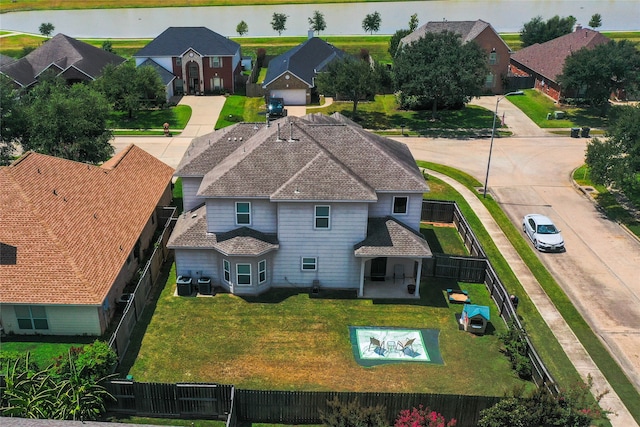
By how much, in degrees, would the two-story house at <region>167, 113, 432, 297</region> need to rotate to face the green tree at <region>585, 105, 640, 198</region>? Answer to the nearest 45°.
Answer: approximately 45° to its right

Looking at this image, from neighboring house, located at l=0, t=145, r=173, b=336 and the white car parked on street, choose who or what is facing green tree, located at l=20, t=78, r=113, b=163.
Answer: the neighboring house

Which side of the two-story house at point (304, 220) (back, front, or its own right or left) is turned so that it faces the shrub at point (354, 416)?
back

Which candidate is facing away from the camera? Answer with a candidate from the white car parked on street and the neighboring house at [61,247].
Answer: the neighboring house

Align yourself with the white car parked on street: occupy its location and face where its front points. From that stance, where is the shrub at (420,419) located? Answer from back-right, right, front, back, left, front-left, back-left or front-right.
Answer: front-right

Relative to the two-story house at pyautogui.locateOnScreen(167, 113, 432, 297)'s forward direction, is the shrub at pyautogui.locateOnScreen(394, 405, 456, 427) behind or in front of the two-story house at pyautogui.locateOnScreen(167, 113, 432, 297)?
behind

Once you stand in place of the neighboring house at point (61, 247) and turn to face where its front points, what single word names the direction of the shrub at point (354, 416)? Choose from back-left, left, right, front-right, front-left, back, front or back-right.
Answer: back-right

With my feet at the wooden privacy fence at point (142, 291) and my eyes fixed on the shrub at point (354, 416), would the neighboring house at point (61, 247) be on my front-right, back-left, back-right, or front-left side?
back-right

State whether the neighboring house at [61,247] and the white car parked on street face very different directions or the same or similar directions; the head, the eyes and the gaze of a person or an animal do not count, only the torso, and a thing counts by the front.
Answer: very different directions

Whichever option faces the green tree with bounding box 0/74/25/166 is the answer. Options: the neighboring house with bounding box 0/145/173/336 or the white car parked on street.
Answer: the neighboring house

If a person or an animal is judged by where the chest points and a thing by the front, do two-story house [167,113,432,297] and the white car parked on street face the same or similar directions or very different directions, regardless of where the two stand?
very different directions

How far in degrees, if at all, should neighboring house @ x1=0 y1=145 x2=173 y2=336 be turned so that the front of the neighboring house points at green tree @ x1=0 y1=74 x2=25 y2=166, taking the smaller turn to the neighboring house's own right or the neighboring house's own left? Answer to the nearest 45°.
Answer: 0° — it already faces it

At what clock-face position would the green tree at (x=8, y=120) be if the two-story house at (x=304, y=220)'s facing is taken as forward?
The green tree is roughly at 10 o'clock from the two-story house.

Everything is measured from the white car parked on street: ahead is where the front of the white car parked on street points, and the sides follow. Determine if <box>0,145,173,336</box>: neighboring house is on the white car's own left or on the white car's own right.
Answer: on the white car's own right

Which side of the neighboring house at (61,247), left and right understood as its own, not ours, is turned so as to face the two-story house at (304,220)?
right

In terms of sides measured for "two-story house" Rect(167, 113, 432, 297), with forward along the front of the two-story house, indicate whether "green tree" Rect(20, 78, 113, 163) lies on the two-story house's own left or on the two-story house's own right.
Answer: on the two-story house's own left

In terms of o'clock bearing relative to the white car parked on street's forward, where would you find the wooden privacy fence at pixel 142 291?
The wooden privacy fence is roughly at 3 o'clock from the white car parked on street.

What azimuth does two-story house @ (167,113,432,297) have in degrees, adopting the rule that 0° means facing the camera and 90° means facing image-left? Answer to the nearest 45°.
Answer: approximately 180°
